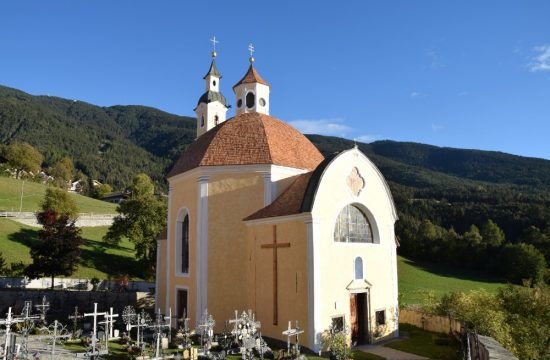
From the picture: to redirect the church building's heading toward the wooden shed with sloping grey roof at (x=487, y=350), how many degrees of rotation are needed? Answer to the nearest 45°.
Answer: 0° — it already faces it

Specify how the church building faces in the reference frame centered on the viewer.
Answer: facing the viewer and to the right of the viewer

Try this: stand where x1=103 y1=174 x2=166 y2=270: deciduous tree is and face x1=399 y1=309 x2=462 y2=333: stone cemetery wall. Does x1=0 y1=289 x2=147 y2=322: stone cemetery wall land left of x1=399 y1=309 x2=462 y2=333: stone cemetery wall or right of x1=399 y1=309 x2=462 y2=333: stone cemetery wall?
right

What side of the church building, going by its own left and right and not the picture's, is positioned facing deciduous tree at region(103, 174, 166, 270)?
back

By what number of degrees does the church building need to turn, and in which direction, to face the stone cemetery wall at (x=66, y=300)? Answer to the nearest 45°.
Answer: approximately 180°

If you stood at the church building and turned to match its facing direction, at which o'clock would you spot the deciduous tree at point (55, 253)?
The deciduous tree is roughly at 6 o'clock from the church building.

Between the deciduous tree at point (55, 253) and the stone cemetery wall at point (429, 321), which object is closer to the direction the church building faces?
the stone cemetery wall
